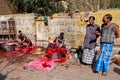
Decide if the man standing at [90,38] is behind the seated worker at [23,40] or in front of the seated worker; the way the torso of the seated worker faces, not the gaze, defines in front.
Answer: in front

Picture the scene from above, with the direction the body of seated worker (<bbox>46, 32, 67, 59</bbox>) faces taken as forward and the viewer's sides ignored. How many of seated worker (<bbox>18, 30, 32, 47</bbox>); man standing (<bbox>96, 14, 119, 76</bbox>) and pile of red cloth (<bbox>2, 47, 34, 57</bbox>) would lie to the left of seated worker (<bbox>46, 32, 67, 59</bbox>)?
1

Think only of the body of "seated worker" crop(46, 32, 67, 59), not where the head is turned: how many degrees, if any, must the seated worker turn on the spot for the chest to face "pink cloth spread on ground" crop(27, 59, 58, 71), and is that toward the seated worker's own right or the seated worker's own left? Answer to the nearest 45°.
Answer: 0° — they already face it

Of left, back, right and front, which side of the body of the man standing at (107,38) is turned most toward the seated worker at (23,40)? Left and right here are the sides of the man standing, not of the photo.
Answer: right

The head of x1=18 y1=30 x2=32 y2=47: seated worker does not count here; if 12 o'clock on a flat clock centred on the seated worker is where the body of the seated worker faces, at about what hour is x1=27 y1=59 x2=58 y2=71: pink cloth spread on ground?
The pink cloth spread on ground is roughly at 1 o'clock from the seated worker.

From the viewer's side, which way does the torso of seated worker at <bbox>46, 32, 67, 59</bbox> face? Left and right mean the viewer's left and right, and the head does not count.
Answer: facing the viewer and to the left of the viewer

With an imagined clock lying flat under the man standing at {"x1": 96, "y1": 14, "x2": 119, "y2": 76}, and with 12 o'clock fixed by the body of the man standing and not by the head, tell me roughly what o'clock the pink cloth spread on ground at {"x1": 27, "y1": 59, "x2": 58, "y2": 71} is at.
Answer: The pink cloth spread on ground is roughly at 2 o'clock from the man standing.

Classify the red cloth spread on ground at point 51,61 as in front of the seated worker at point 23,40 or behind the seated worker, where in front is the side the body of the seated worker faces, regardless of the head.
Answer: in front
